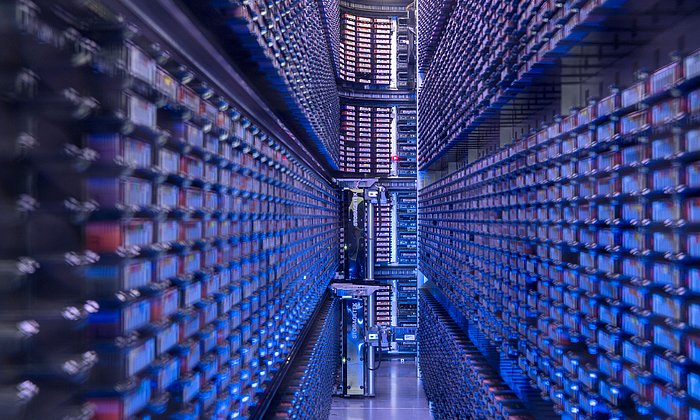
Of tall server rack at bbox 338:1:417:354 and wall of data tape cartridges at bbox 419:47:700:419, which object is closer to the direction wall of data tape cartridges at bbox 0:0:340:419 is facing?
the wall of data tape cartridges at bbox 419:47:700:419

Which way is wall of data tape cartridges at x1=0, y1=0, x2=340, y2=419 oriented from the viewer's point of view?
to the viewer's right

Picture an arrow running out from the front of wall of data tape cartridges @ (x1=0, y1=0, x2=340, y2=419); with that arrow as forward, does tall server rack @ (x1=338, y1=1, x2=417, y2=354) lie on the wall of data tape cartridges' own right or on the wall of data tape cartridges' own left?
on the wall of data tape cartridges' own left

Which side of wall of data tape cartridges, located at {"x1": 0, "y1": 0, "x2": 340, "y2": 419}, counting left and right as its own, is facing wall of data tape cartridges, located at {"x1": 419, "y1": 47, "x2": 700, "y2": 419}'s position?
front

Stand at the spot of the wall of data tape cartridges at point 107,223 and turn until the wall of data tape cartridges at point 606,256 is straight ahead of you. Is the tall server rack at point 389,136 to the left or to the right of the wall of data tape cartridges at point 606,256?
left
